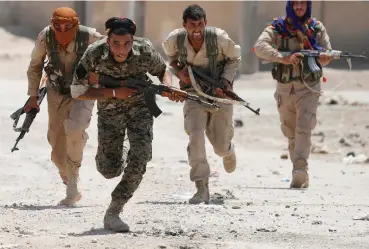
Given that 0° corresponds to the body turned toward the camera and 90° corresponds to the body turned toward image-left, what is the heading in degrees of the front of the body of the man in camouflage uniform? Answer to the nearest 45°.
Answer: approximately 0°

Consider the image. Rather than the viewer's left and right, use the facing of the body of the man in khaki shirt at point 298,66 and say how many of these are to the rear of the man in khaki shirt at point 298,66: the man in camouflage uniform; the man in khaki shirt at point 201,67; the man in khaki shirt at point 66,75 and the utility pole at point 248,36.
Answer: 1

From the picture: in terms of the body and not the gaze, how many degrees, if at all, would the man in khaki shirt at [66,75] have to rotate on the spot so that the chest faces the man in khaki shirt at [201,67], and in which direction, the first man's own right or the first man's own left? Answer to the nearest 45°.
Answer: approximately 90° to the first man's own left

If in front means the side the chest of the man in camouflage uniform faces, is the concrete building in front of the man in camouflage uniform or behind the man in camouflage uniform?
behind

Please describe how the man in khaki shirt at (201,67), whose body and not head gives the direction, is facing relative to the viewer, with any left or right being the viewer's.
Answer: facing the viewer

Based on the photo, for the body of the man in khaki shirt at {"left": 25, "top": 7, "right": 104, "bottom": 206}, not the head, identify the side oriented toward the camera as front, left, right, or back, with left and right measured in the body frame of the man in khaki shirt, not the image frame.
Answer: front

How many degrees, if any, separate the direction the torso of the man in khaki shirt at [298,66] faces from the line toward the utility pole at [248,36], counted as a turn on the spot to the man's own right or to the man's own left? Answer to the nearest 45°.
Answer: approximately 180°
